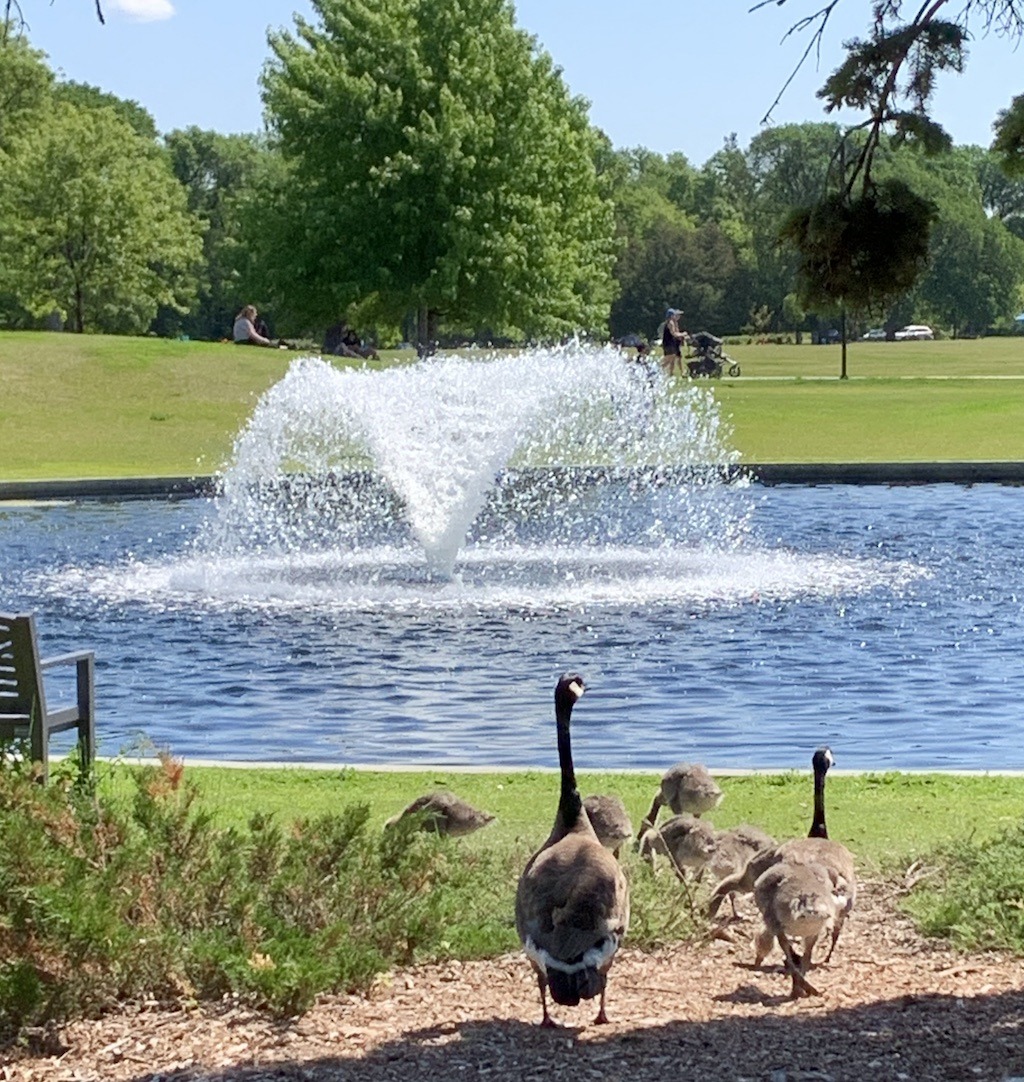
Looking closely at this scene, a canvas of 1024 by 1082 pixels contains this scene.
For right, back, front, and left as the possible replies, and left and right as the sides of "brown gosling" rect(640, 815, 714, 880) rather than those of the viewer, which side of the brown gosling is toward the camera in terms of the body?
left

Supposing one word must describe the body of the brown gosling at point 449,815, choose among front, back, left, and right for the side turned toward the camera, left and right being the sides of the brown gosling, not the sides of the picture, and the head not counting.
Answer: left

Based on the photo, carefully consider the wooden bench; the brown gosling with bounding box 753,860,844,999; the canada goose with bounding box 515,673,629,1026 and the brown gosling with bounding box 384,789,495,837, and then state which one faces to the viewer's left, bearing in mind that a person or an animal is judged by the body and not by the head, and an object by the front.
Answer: the brown gosling with bounding box 384,789,495,837

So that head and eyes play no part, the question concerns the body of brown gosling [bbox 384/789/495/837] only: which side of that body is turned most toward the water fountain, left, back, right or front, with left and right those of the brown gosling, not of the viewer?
right

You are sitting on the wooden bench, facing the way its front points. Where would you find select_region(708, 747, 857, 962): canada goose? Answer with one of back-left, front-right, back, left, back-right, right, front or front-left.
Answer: right

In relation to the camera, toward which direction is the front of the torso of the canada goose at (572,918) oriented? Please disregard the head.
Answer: away from the camera

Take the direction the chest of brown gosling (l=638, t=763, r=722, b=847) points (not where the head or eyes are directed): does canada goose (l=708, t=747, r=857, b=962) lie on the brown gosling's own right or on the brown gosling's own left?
on the brown gosling's own left
